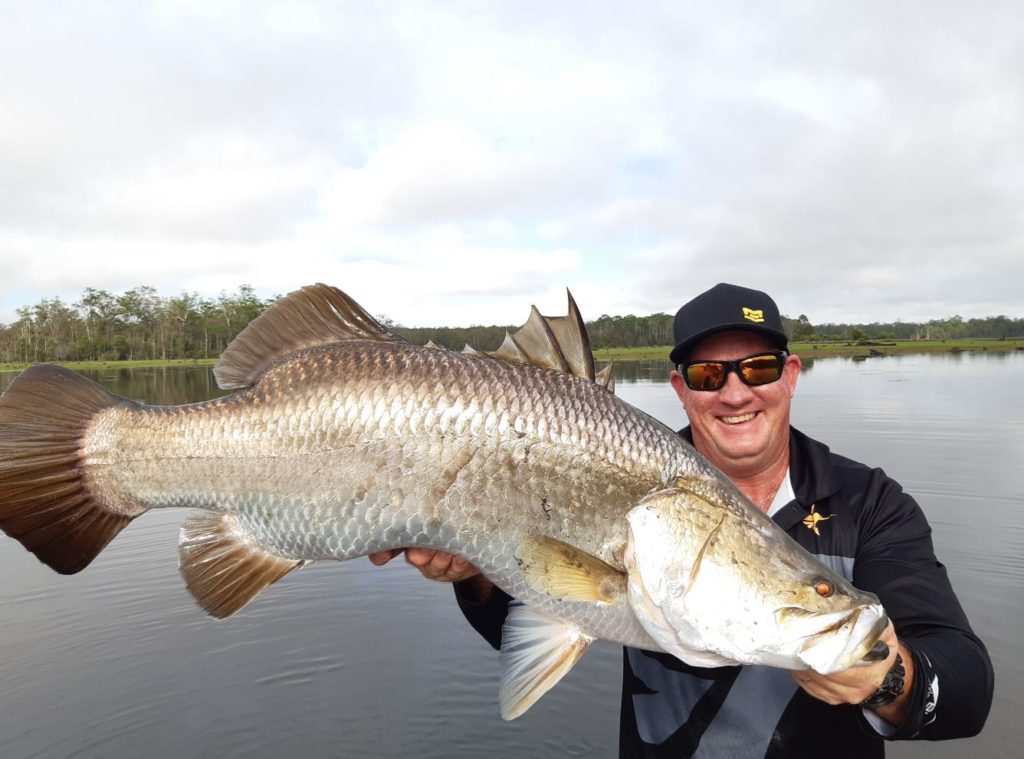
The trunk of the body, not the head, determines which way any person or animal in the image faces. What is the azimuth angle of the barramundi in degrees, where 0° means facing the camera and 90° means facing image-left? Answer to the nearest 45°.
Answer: approximately 270°

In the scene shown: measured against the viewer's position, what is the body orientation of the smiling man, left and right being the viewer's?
facing the viewer

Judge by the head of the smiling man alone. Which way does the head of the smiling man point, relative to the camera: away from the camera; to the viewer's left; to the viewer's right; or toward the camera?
toward the camera
